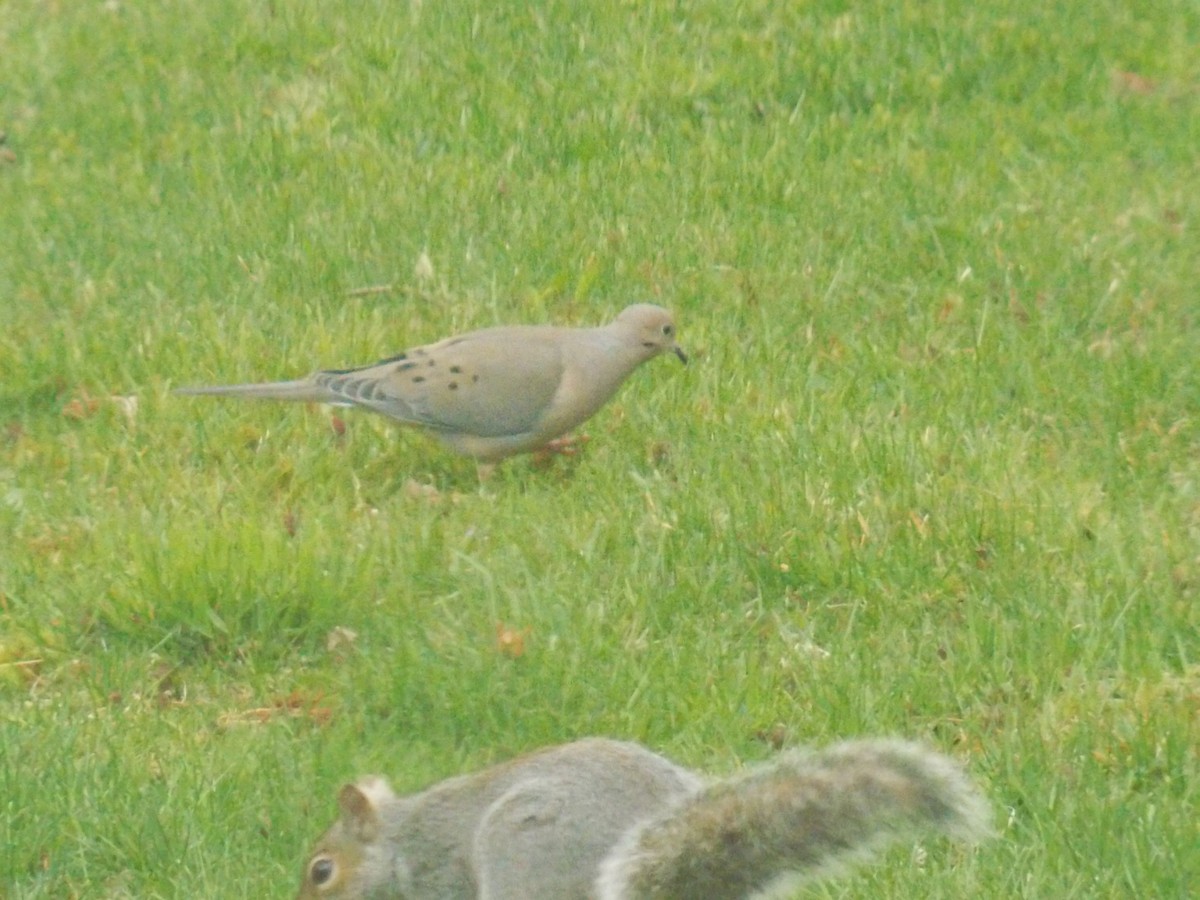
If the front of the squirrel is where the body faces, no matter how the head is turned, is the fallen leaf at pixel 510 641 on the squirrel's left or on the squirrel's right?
on the squirrel's right

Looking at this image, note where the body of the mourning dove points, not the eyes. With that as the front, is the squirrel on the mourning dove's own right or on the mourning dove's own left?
on the mourning dove's own right

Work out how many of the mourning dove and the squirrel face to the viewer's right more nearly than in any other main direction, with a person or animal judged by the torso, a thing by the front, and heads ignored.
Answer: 1

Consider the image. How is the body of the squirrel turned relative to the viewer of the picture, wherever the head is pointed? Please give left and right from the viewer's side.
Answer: facing to the left of the viewer

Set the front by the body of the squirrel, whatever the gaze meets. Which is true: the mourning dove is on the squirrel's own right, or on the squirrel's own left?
on the squirrel's own right

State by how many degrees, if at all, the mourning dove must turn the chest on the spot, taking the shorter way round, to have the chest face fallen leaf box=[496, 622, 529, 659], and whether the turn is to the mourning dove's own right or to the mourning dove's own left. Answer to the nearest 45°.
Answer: approximately 90° to the mourning dove's own right

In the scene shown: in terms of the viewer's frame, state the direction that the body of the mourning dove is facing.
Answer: to the viewer's right

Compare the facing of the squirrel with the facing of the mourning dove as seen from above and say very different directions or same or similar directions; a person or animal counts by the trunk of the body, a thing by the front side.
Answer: very different directions
